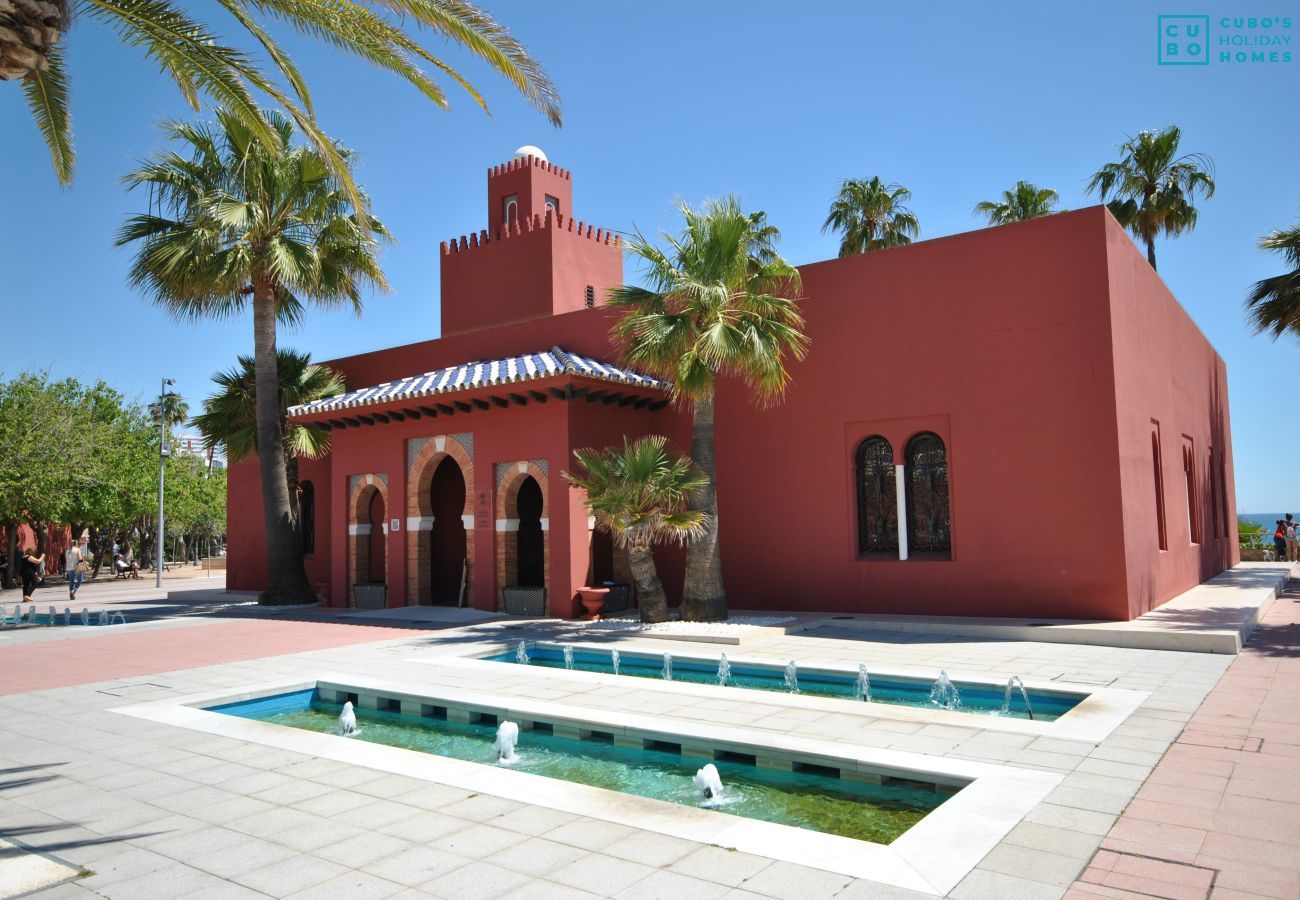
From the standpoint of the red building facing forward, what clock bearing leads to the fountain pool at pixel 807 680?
The fountain pool is roughly at 11 o'clock from the red building.

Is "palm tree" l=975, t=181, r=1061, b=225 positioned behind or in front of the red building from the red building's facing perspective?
behind

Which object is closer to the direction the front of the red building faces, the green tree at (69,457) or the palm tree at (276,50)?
the palm tree

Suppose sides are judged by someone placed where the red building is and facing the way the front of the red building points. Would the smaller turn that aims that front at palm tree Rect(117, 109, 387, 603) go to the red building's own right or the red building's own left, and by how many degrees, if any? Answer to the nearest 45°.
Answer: approximately 45° to the red building's own right

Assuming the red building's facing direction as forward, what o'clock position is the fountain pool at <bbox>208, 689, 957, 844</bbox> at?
The fountain pool is roughly at 11 o'clock from the red building.

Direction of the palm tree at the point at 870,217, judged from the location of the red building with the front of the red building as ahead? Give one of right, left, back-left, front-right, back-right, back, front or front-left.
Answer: back-right

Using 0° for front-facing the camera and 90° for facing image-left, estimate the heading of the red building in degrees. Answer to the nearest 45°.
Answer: approximately 45°

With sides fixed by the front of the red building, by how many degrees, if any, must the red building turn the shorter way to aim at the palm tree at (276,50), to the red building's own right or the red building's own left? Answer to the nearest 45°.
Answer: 0° — it already faces it
